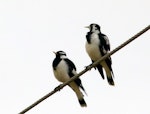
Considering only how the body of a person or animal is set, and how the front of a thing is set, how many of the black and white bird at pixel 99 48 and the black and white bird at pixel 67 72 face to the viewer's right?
0

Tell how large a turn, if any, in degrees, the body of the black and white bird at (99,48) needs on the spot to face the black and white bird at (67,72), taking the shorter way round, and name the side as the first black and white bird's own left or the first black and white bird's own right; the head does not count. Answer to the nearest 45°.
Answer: approximately 45° to the first black and white bird's own right

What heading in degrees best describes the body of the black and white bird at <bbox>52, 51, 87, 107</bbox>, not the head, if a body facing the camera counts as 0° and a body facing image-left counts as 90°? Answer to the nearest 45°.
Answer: approximately 45°

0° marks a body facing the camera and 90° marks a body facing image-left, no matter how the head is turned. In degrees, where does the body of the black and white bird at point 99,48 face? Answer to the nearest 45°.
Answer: approximately 45°

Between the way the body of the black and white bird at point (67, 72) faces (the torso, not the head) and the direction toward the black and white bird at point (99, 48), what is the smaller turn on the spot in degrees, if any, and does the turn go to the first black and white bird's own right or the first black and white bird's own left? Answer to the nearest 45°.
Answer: approximately 135° to the first black and white bird's own left
